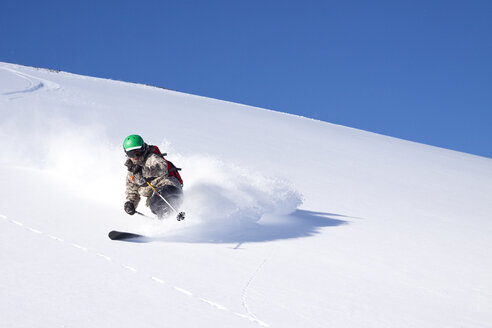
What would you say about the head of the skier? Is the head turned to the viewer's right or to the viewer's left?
to the viewer's left

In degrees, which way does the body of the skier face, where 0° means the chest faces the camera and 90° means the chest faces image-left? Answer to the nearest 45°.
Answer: approximately 45°
